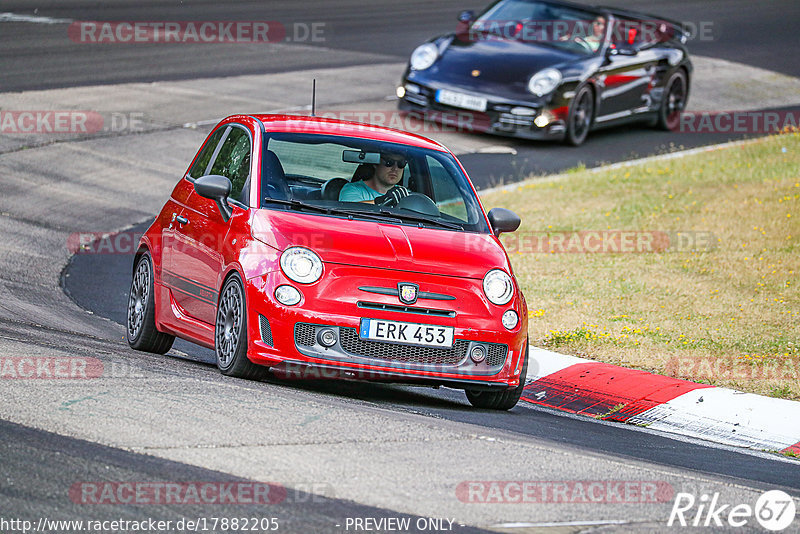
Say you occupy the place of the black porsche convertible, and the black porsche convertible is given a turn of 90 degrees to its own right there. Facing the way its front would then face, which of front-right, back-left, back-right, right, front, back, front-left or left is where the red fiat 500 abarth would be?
back-left

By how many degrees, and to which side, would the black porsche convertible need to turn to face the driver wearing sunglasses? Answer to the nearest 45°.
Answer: approximately 45° to its left
